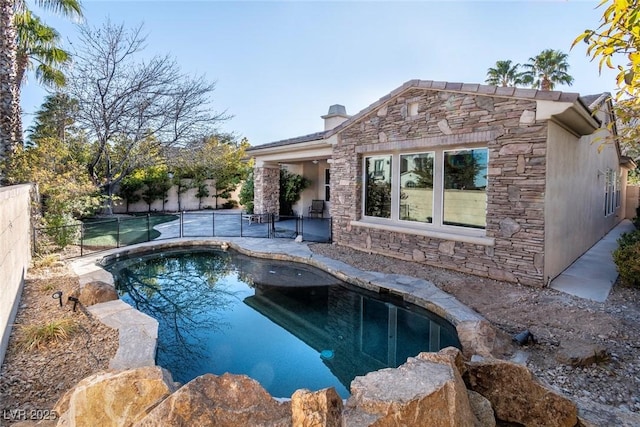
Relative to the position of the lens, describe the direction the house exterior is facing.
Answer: facing the viewer and to the left of the viewer

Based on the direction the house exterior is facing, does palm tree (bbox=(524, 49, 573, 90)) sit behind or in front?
behind

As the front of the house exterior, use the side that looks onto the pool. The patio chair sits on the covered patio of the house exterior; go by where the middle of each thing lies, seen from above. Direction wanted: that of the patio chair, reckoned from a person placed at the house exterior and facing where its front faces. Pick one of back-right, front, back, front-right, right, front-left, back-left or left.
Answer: right

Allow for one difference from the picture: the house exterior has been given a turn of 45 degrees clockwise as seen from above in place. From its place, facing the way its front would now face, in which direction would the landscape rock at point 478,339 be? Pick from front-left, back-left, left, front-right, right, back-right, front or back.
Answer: left

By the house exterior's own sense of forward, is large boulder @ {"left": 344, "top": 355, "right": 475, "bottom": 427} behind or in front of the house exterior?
in front

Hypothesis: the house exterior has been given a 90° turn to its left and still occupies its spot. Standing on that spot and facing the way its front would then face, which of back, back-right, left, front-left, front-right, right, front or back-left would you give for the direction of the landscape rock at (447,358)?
front-right

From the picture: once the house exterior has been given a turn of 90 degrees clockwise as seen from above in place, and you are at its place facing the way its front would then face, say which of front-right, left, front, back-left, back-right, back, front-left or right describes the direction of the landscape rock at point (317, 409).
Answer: back-left

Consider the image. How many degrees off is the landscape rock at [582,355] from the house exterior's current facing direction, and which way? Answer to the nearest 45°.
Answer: approximately 45° to its left

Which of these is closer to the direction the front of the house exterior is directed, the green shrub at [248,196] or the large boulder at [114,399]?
the large boulder

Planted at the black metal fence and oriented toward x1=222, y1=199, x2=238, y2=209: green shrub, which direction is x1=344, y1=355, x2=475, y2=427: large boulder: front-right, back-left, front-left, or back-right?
back-right

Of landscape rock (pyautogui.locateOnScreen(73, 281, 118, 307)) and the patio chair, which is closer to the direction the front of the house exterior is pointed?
the landscape rock

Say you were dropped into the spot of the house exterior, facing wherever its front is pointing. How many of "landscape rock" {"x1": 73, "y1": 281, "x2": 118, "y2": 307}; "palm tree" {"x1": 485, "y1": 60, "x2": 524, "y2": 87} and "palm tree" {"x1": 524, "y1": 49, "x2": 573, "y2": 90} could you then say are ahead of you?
1
